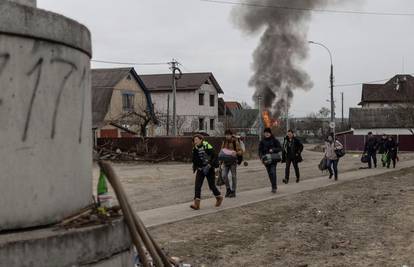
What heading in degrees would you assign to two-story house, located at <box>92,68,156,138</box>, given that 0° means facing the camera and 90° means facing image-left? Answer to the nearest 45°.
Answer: approximately 315°

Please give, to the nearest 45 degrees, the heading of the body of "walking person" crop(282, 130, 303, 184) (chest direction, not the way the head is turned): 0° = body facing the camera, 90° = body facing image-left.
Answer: approximately 45°

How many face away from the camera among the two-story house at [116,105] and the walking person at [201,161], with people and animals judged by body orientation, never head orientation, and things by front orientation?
0

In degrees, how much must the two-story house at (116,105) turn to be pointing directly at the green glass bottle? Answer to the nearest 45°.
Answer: approximately 45° to its right

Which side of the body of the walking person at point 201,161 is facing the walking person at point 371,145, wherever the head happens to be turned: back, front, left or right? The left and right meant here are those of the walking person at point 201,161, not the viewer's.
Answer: back

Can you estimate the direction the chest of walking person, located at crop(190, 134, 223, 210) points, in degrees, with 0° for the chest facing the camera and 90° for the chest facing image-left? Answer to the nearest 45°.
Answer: approximately 45°

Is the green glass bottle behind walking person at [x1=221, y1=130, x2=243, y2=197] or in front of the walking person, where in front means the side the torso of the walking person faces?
in front

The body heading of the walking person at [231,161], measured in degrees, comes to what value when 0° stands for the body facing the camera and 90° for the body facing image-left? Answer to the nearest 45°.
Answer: approximately 45°

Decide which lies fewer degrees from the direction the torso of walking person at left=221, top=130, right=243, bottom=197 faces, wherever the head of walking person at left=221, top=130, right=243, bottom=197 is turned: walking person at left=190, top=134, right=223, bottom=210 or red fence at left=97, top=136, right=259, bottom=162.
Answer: the walking person

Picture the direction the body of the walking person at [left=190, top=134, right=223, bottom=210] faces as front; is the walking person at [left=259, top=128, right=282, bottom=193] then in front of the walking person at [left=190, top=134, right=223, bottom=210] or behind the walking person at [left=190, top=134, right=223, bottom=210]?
behind
